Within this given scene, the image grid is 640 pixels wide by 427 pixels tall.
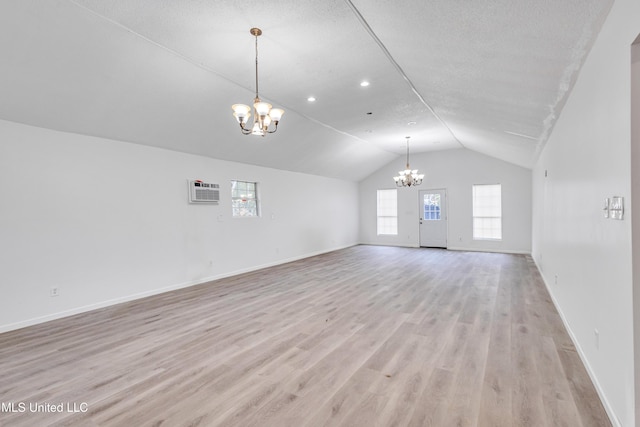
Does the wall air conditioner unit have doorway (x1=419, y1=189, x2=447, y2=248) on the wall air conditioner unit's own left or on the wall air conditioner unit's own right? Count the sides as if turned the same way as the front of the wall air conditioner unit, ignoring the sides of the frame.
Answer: on the wall air conditioner unit's own left

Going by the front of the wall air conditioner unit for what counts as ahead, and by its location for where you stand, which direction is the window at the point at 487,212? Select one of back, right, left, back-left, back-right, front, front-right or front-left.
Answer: front-left

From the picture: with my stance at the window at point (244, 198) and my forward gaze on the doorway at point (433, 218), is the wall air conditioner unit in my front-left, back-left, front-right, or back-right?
back-right

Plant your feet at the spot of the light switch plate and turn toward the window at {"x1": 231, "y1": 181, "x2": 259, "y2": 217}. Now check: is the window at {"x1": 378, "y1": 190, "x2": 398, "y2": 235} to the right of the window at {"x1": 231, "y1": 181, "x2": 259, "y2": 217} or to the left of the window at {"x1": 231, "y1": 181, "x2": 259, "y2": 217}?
right

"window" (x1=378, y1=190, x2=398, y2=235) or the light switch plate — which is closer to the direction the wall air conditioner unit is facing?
the light switch plate

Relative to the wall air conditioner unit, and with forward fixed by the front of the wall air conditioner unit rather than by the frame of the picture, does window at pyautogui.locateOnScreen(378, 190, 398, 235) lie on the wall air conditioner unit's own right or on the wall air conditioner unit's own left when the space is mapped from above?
on the wall air conditioner unit's own left

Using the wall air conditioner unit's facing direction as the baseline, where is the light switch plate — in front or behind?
in front

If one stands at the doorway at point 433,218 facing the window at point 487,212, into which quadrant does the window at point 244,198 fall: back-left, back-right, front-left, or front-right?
back-right

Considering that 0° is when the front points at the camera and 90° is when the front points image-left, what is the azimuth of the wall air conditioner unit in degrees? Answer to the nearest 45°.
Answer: approximately 315°

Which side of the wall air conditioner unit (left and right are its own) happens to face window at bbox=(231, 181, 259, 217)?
left
